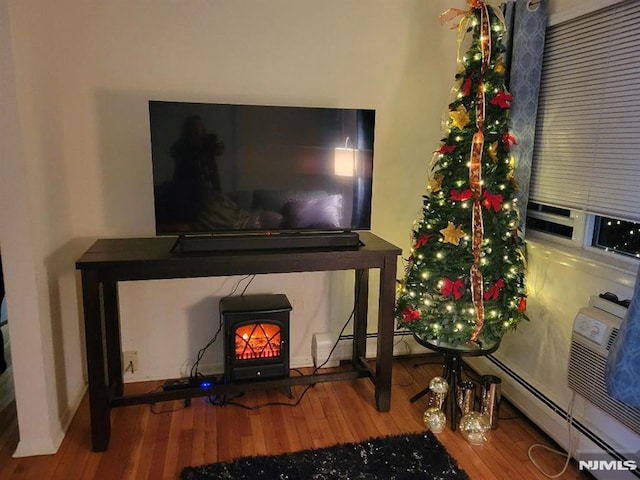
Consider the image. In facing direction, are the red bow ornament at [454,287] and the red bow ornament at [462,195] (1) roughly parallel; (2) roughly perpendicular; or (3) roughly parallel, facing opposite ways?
roughly parallel

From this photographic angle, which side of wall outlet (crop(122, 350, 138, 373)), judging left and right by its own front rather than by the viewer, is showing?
front

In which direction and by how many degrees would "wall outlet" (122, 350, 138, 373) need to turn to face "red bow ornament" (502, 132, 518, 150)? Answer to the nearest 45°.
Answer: approximately 45° to its left

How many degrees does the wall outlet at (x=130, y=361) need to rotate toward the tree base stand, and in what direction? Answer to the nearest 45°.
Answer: approximately 45° to its left

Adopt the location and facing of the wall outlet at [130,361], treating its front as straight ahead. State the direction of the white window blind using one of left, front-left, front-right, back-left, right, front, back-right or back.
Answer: front-left

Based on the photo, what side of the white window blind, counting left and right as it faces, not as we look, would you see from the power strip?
front

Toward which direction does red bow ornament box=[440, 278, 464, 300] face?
toward the camera

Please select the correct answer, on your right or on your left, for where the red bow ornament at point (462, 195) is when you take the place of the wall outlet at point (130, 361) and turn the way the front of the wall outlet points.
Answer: on your left

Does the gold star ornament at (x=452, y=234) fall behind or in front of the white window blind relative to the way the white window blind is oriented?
in front

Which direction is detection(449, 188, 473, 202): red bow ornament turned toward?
toward the camera

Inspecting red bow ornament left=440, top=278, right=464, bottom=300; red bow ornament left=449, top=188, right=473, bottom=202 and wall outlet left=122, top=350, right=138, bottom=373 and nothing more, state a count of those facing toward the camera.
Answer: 3

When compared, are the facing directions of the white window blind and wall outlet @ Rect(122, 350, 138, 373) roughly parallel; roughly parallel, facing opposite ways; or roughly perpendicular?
roughly perpendicular

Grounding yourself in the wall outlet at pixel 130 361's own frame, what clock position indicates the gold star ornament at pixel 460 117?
The gold star ornament is roughly at 10 o'clock from the wall outlet.
